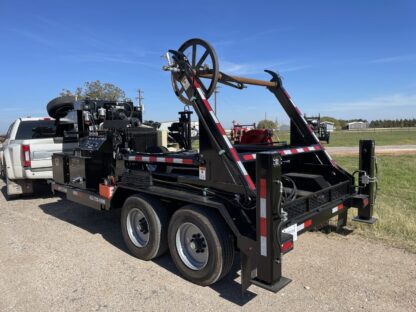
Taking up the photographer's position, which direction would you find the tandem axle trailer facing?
facing away from the viewer and to the left of the viewer

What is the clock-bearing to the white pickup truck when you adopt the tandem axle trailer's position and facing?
The white pickup truck is roughly at 12 o'clock from the tandem axle trailer.
